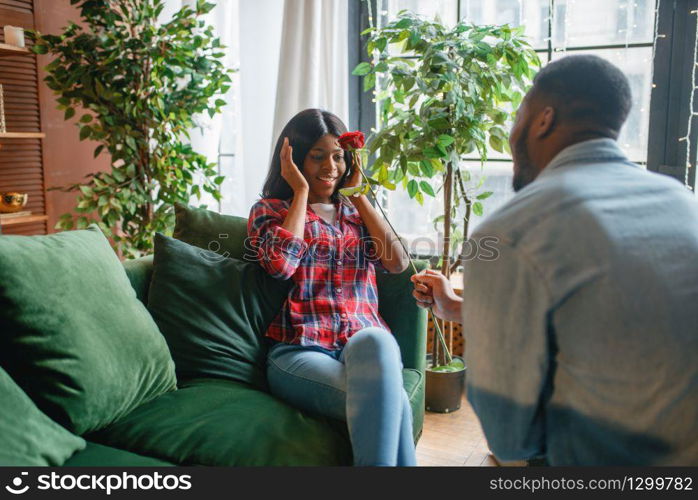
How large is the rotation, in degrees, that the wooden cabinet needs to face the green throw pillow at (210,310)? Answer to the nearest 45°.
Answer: approximately 45° to its right

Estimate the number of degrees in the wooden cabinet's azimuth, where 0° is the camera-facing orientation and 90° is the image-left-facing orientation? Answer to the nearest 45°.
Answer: approximately 315°

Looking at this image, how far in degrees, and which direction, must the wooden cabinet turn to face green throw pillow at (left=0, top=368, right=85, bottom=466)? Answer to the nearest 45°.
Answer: approximately 45° to its right

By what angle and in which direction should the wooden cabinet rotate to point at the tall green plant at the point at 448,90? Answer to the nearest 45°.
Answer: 0° — it already faces it
